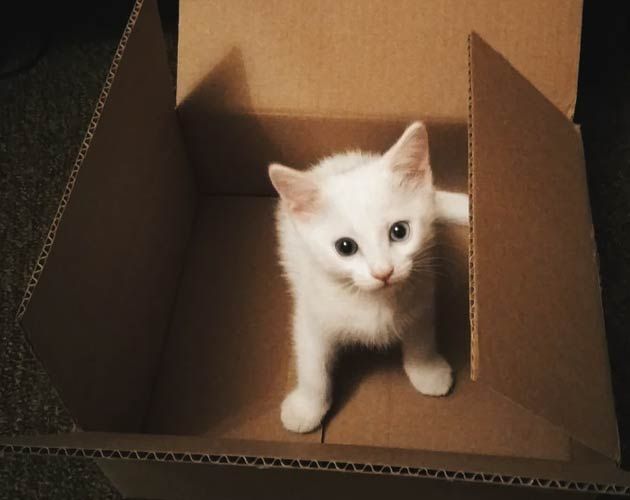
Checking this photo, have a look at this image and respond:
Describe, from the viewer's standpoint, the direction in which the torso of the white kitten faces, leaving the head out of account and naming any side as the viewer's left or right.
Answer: facing the viewer
